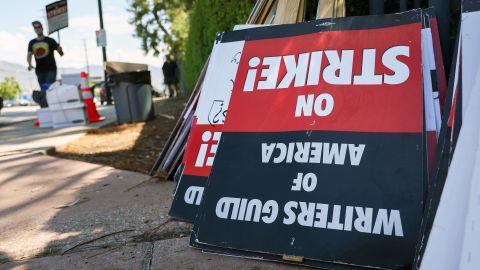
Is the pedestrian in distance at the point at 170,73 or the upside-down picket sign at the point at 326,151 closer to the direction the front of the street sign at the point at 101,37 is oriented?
the upside-down picket sign

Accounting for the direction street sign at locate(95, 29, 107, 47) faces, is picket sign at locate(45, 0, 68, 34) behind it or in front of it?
in front

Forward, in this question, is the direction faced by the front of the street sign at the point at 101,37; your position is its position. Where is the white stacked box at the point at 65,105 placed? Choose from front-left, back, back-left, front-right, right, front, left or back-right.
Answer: front

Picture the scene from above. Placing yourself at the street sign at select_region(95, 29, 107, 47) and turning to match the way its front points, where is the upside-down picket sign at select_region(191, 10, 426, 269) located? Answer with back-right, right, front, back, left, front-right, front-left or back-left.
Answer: front

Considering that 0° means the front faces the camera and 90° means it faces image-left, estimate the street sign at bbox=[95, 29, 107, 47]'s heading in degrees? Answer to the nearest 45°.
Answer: approximately 0°

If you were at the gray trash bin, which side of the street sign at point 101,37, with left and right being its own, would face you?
front

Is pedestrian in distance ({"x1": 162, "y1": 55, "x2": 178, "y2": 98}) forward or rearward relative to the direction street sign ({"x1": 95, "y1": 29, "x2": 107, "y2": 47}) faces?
rearward

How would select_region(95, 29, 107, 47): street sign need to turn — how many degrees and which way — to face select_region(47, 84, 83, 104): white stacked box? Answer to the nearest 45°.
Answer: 0° — it already faces it
